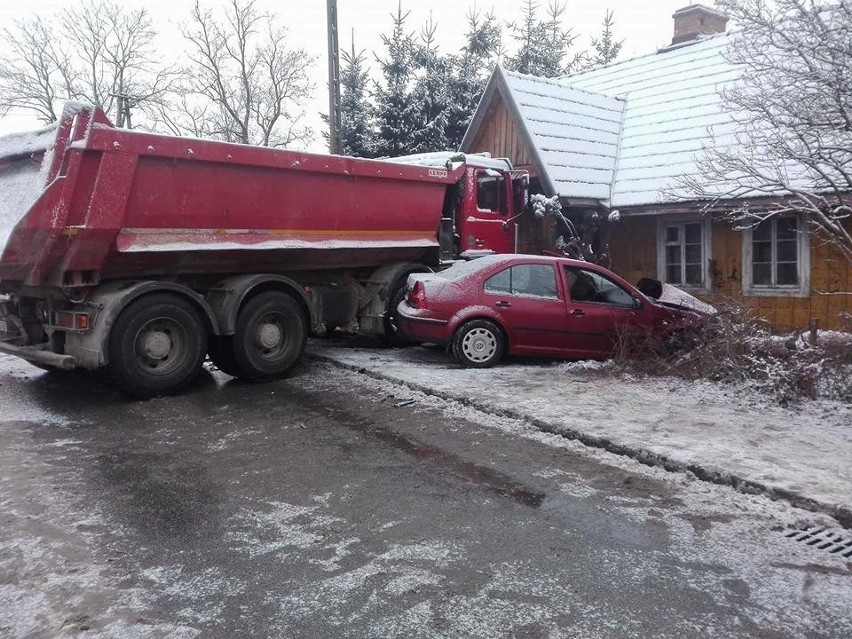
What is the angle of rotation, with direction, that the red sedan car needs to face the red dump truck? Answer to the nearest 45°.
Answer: approximately 135° to its right

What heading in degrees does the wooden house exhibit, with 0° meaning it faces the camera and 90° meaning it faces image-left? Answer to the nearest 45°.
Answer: approximately 45°

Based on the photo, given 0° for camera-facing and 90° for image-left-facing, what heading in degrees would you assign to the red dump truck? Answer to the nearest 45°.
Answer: approximately 225°

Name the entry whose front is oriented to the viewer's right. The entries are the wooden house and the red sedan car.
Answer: the red sedan car

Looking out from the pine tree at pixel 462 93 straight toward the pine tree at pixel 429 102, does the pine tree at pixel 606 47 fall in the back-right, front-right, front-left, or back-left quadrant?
back-right

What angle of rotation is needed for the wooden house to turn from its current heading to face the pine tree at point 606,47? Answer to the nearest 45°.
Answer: approximately 135° to its right

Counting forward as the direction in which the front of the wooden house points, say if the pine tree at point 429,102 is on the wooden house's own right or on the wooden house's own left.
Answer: on the wooden house's own right

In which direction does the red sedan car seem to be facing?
to the viewer's right

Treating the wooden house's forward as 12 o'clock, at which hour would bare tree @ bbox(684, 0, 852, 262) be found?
The bare tree is roughly at 10 o'clock from the wooden house.

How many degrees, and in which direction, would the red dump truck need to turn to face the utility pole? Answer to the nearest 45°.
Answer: approximately 45° to its left

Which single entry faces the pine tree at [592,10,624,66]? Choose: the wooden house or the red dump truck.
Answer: the red dump truck

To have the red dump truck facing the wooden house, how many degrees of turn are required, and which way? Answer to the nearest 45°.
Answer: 0° — it already faces it

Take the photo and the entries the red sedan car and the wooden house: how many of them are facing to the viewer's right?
1

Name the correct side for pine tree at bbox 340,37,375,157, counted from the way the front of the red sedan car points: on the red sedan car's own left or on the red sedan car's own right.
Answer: on the red sedan car's own left
